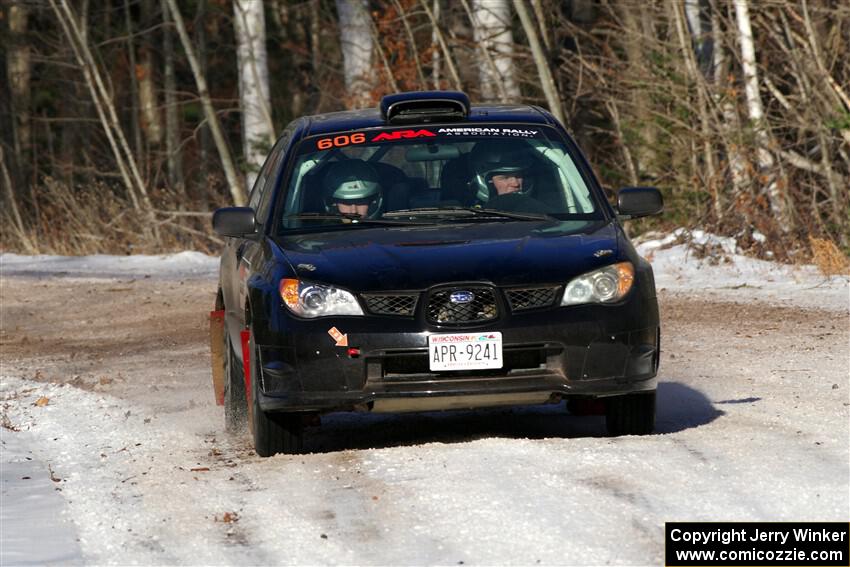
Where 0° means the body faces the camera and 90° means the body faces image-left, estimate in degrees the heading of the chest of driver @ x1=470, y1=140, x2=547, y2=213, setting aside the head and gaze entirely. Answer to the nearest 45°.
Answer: approximately 315°

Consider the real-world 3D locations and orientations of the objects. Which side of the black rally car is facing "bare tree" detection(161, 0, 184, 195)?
back

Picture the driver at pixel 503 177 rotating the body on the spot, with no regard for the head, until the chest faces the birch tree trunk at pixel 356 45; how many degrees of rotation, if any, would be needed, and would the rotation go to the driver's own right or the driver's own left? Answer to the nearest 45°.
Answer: approximately 135° to the driver's own left
